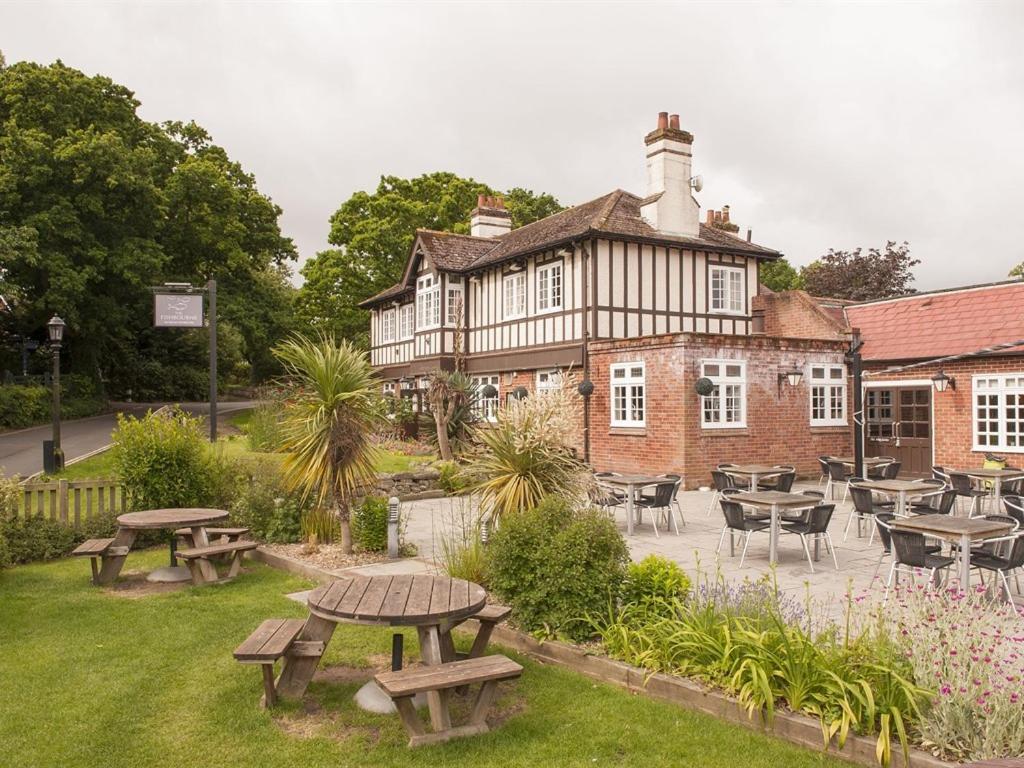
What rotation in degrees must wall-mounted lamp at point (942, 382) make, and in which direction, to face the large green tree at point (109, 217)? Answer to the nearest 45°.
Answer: approximately 45° to its right

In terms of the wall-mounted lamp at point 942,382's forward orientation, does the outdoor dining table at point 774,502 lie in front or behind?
in front

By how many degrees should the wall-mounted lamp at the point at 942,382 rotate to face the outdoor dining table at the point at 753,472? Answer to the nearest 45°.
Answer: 0° — it already faces it

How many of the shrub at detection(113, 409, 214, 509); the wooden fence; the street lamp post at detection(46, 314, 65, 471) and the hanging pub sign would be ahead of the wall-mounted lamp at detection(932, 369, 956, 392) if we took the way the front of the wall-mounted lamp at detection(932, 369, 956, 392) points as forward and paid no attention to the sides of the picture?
4

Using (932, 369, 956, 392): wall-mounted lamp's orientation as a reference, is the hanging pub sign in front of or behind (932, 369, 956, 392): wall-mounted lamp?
in front

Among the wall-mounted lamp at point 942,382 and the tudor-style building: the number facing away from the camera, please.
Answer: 0

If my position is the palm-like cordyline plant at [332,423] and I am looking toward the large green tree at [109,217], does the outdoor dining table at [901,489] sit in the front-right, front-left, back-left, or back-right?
back-right

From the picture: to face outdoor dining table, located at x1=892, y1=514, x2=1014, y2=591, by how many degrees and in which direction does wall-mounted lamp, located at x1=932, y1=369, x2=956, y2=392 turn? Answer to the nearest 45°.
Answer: approximately 45° to its left
